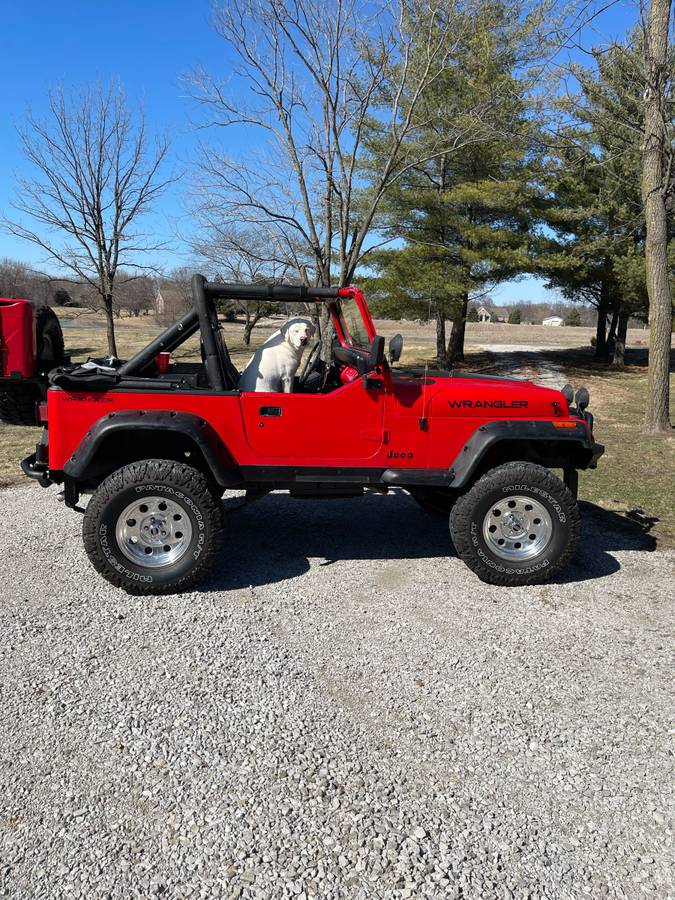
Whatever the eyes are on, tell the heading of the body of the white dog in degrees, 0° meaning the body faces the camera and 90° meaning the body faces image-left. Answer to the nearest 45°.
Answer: approximately 315°

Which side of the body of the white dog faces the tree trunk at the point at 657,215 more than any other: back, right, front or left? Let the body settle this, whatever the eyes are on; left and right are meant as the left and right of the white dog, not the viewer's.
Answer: left

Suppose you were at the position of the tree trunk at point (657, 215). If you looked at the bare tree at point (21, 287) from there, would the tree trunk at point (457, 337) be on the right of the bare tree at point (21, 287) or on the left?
right

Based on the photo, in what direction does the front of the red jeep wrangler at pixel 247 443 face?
to the viewer's right

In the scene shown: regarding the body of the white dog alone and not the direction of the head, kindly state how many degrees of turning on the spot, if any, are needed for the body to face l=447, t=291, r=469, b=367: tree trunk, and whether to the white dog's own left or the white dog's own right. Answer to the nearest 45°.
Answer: approximately 135° to the white dog's own left

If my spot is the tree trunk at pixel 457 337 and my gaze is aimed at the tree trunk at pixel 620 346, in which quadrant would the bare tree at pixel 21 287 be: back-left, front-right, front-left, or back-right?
back-left
